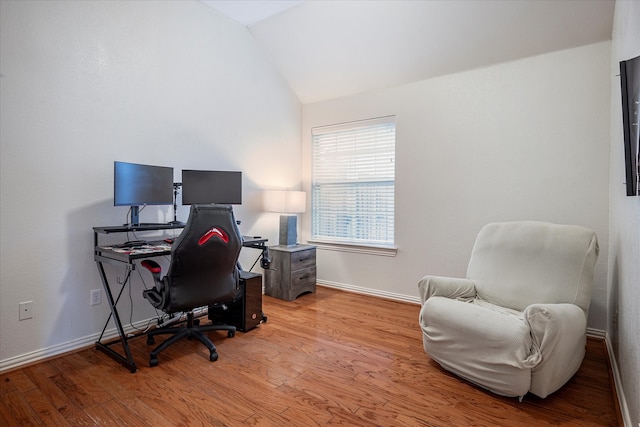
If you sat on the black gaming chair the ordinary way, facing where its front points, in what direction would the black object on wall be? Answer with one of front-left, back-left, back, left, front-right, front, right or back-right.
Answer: back

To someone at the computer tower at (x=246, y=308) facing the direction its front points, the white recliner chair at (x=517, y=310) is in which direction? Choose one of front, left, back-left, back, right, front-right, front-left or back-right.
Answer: front

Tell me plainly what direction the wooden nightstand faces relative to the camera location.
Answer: facing the viewer and to the right of the viewer

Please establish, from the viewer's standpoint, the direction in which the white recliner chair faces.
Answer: facing the viewer and to the left of the viewer

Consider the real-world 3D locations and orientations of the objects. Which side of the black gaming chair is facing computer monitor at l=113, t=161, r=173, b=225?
front

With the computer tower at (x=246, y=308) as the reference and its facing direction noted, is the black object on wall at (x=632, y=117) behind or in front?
in front

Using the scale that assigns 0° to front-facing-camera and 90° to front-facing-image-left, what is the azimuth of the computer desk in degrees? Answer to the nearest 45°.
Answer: approximately 315°

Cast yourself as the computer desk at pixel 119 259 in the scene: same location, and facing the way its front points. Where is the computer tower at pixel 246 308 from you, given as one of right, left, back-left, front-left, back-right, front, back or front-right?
front-left

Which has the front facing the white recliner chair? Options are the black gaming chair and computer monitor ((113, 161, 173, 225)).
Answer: the computer monitor

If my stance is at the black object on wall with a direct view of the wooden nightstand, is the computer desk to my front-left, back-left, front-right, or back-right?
front-left

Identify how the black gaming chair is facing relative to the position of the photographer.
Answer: facing away from the viewer and to the left of the viewer
